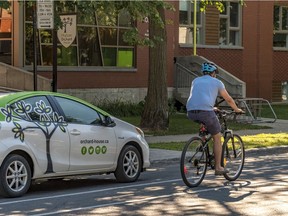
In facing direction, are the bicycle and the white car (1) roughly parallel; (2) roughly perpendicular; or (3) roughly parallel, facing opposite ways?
roughly parallel

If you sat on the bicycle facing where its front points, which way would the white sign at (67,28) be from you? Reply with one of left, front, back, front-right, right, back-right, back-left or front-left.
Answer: left

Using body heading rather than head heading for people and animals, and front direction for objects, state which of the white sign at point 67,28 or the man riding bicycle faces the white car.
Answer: the white sign

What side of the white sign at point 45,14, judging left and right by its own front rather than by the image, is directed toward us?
front

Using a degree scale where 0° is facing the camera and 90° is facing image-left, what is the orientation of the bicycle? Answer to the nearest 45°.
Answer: approximately 225°

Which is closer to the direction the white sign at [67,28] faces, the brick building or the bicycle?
the bicycle

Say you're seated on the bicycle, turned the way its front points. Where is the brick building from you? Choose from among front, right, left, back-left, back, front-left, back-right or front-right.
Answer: front-left

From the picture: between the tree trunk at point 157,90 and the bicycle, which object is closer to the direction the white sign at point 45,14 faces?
the bicycle

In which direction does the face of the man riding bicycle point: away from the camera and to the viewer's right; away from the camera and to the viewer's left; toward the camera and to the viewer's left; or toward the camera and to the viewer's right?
away from the camera and to the viewer's right

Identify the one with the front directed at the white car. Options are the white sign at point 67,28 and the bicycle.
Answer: the white sign

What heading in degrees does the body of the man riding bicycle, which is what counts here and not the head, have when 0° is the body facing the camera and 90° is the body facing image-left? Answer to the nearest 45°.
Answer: approximately 225°

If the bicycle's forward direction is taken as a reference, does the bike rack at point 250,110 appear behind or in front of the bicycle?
in front
